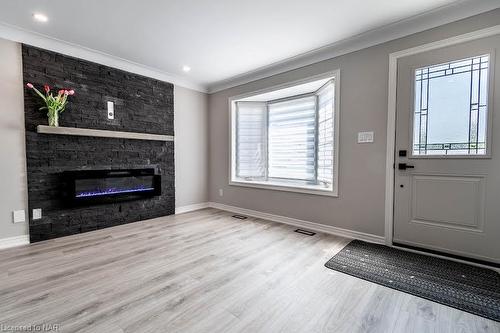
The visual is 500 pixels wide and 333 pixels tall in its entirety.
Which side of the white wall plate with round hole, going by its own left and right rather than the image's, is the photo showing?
front

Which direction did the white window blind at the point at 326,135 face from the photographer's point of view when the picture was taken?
facing to the left of the viewer

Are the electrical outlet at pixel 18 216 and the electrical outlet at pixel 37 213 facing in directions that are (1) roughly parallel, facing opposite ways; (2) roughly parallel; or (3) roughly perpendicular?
roughly parallel

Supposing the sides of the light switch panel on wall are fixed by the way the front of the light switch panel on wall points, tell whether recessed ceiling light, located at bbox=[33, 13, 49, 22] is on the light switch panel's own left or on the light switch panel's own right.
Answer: on the light switch panel's own right

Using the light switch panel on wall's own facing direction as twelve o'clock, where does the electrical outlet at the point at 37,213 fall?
The electrical outlet is roughly at 2 o'clock from the light switch panel on wall.

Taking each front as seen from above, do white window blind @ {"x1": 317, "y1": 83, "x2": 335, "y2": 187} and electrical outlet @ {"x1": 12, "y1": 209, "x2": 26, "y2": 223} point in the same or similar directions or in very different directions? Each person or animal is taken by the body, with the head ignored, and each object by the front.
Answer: very different directions

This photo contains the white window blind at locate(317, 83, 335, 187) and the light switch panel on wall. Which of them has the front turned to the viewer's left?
the white window blind

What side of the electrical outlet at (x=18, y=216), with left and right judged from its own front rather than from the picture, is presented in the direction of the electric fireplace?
left
